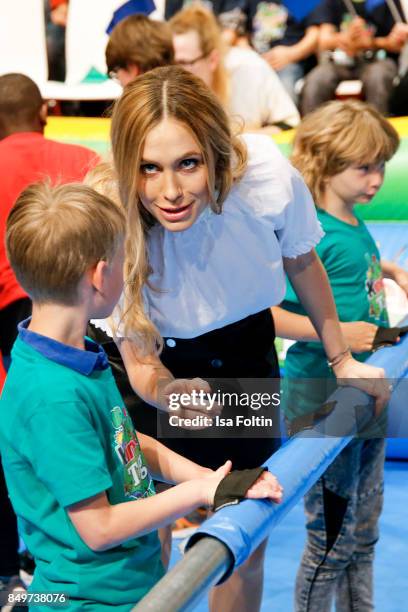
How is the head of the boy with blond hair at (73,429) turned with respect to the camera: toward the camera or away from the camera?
away from the camera

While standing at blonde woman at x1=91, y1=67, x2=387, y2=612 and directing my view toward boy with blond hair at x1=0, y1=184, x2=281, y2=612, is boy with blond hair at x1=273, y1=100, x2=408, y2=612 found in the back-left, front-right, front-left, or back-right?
back-left

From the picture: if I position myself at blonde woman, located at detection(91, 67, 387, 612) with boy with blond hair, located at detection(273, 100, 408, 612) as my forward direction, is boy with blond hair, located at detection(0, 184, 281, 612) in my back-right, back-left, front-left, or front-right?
back-right

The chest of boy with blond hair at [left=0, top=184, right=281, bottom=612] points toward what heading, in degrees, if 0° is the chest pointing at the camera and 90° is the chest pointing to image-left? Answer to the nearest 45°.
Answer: approximately 270°

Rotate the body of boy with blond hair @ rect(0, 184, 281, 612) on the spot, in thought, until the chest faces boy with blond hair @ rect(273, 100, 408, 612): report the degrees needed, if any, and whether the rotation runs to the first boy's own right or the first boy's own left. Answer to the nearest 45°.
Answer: approximately 45° to the first boy's own left
